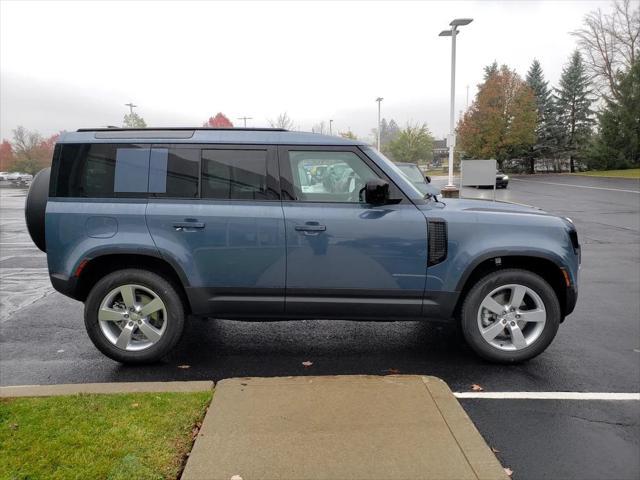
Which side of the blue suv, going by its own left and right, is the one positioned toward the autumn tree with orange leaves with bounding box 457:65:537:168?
left

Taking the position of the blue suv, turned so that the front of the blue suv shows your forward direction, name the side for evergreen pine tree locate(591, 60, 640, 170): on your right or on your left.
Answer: on your left

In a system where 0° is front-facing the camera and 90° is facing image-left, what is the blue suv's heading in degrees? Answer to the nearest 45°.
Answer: approximately 270°
